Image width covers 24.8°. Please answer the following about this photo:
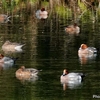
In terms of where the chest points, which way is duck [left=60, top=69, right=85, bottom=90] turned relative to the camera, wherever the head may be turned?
to the viewer's left

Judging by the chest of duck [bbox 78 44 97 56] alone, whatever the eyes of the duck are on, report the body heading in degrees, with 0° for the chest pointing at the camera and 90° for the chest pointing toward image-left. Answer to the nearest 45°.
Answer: approximately 90°

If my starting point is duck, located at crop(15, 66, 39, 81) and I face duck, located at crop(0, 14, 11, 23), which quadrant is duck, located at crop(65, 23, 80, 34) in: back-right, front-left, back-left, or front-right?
front-right

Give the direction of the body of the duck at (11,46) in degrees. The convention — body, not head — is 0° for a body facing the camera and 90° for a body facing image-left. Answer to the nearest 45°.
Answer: approximately 90°

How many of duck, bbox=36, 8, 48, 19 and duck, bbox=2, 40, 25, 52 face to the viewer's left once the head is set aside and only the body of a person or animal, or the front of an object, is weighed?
1

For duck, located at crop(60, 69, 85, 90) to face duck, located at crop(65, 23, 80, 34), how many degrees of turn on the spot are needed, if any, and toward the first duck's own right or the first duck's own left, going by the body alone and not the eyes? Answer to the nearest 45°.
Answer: approximately 90° to the first duck's own right

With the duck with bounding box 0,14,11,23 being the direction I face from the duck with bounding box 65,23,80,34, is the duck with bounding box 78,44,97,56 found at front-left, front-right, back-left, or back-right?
back-left
